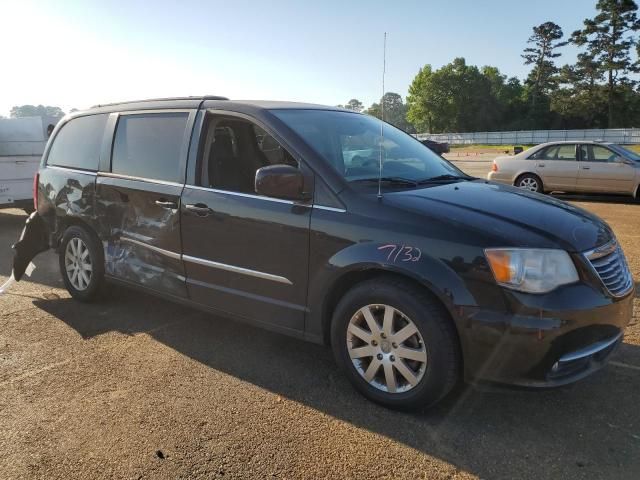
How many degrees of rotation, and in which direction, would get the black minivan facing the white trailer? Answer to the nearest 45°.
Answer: approximately 180°

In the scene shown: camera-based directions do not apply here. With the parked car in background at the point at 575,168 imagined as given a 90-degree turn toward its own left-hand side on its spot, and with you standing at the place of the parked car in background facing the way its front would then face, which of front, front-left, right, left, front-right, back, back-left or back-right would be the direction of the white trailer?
back-left

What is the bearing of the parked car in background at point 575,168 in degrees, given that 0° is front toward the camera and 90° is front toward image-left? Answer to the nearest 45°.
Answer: approximately 270°

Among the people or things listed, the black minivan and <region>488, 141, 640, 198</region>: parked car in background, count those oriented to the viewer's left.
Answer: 0

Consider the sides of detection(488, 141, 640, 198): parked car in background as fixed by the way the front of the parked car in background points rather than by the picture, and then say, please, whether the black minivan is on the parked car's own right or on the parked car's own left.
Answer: on the parked car's own right

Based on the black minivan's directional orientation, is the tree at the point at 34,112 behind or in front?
behind
